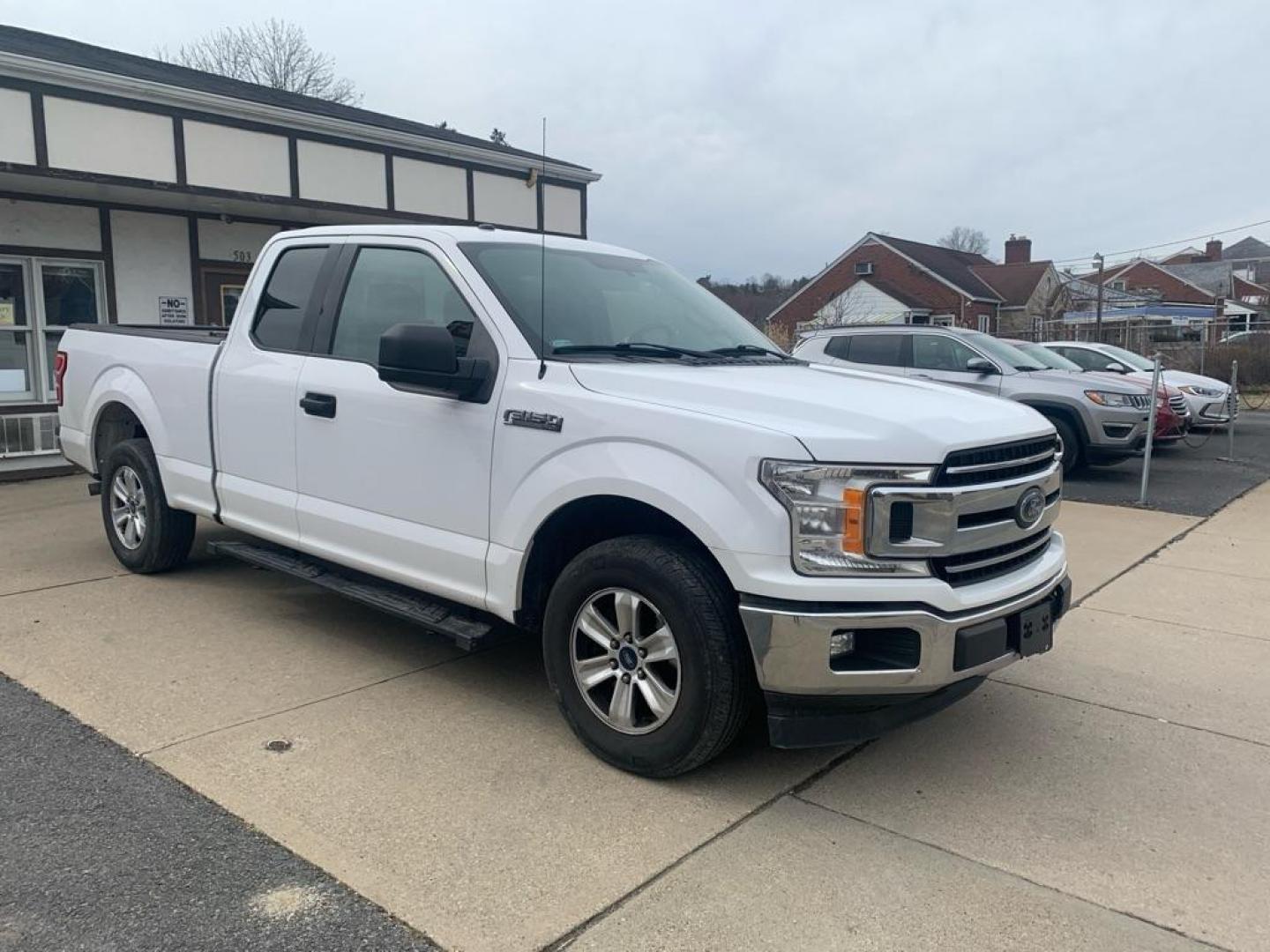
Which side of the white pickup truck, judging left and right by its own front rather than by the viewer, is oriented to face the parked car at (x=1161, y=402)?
left

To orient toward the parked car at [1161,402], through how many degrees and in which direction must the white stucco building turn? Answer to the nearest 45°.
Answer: approximately 45° to its left

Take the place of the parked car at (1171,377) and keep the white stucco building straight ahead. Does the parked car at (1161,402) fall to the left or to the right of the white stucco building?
left

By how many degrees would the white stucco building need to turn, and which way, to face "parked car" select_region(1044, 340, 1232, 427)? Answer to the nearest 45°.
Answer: approximately 45° to its left

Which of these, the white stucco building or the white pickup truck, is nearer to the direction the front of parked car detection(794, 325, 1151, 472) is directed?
the white pickup truck

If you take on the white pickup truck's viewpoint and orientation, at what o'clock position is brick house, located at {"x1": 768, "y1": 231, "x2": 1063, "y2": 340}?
The brick house is roughly at 8 o'clock from the white pickup truck.

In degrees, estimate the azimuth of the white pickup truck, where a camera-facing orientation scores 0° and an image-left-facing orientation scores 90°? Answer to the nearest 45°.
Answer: approximately 315°

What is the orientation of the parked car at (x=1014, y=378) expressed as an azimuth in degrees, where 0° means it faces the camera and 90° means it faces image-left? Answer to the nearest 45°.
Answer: approximately 315°

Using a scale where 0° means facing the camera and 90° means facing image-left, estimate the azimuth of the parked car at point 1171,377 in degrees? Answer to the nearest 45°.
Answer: approximately 315°

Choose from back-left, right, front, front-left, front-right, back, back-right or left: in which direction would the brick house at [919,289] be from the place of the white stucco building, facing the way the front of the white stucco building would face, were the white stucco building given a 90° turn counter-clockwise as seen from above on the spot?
front

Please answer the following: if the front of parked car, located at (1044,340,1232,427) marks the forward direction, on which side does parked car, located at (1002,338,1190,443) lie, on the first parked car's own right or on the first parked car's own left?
on the first parked car's own right
